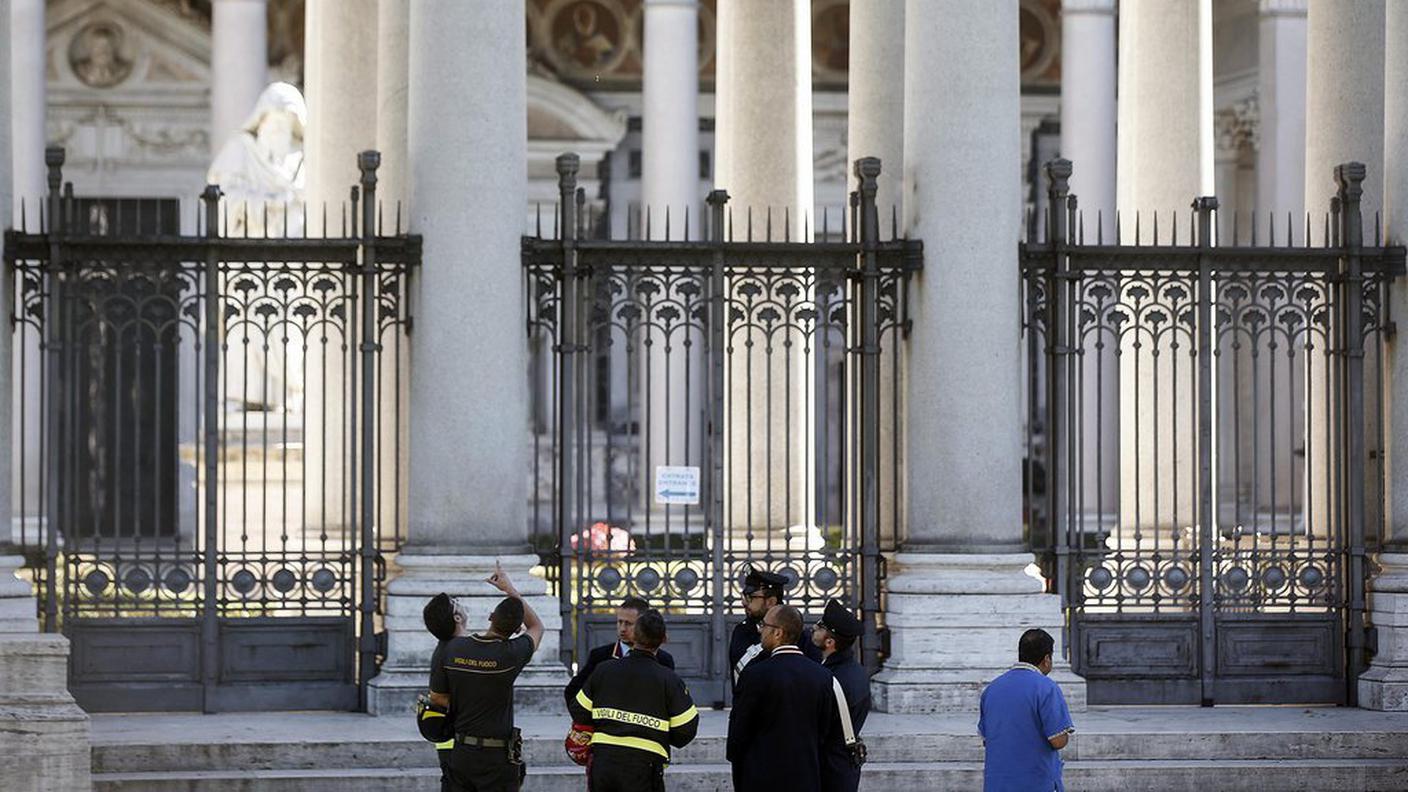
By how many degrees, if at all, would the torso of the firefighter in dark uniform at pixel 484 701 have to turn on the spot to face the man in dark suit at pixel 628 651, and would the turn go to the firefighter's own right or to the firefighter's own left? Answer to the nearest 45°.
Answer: approximately 90° to the firefighter's own right

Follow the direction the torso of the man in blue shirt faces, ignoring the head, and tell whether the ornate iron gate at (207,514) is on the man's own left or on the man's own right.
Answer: on the man's own left

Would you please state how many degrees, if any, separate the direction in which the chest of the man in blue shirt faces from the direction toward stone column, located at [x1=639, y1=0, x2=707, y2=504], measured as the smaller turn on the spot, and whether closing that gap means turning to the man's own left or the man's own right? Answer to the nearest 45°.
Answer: approximately 45° to the man's own left

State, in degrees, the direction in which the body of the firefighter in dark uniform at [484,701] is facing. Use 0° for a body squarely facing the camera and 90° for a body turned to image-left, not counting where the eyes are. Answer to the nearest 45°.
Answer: approximately 180°

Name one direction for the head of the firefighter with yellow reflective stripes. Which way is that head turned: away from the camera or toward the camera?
away from the camera
